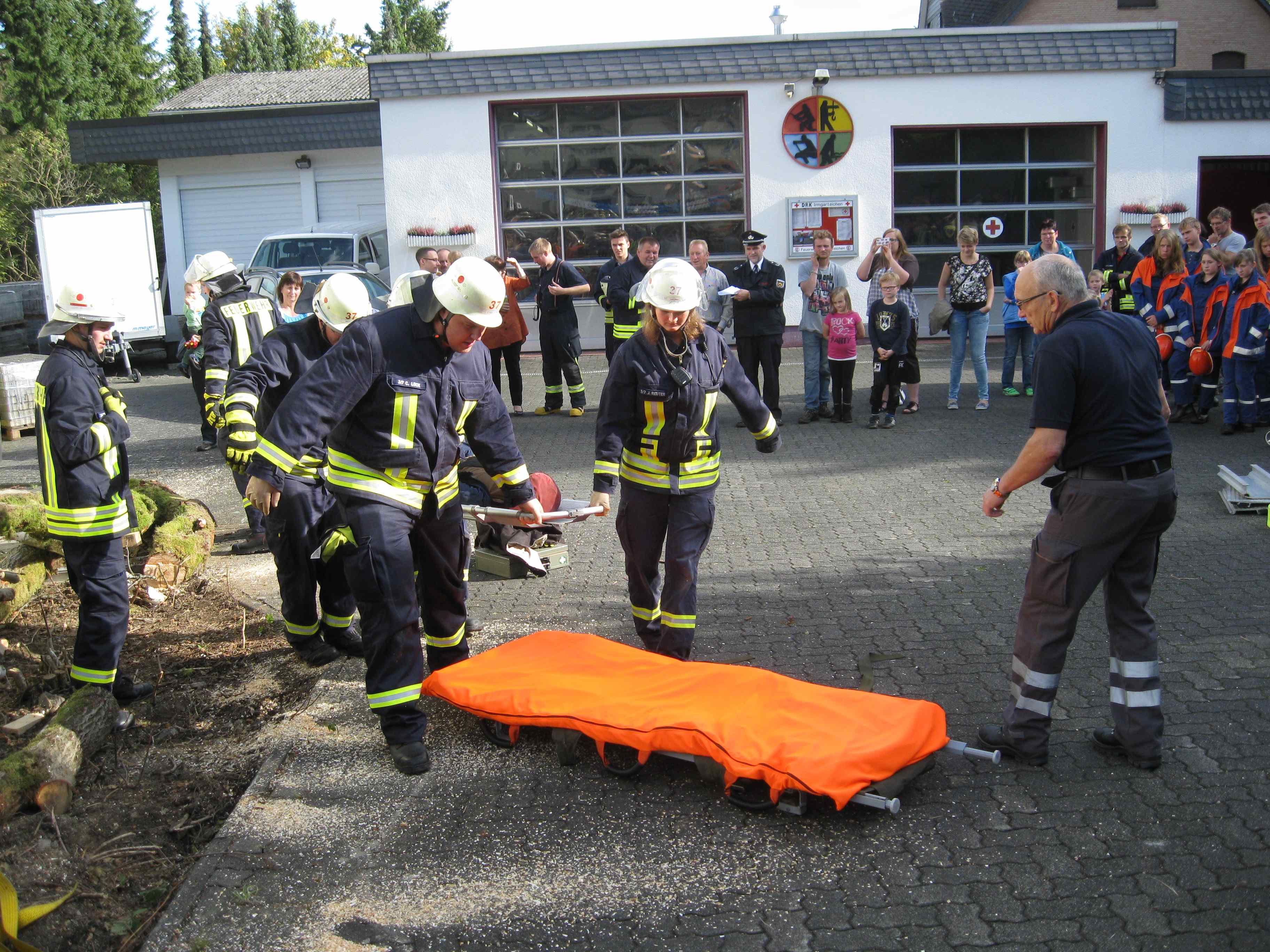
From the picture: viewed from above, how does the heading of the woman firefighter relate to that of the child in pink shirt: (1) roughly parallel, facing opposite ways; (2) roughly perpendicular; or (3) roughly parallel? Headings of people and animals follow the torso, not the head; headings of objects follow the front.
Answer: roughly parallel

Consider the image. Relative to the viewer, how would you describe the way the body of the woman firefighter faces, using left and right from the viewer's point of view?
facing the viewer

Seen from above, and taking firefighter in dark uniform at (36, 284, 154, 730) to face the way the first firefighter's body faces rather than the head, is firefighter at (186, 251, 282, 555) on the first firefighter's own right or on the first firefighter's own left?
on the first firefighter's own left

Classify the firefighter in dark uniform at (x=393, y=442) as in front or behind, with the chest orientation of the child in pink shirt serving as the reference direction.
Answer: in front

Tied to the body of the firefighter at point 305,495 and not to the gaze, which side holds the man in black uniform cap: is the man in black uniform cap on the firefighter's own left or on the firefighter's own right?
on the firefighter's own left

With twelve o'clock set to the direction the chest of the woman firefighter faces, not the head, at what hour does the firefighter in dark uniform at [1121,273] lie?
The firefighter in dark uniform is roughly at 7 o'clock from the woman firefighter.

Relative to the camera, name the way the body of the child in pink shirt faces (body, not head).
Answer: toward the camera

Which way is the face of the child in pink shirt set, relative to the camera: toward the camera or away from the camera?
toward the camera

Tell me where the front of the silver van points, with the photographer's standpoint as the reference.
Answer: facing the viewer and to the left of the viewer

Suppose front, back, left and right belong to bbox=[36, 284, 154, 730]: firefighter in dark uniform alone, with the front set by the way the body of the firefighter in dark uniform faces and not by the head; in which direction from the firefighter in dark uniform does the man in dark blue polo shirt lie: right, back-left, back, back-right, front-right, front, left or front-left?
front-right

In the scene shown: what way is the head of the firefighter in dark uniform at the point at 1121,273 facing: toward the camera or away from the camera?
toward the camera

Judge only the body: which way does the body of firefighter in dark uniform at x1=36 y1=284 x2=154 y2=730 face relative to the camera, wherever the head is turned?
to the viewer's right
